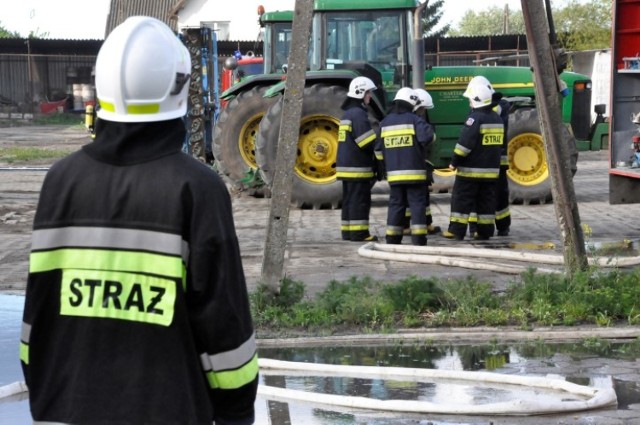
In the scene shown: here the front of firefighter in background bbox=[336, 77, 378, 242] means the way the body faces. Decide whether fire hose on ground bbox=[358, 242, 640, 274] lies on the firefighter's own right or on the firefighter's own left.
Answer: on the firefighter's own right

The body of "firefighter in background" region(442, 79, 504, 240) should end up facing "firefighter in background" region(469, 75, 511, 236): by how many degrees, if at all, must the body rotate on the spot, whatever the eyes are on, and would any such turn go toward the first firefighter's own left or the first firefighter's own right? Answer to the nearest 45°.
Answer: approximately 90° to the first firefighter's own right

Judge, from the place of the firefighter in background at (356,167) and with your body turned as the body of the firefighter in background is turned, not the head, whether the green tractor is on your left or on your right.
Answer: on your left

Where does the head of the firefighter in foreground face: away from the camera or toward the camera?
away from the camera

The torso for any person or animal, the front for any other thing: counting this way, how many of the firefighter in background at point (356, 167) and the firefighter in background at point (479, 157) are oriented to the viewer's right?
1

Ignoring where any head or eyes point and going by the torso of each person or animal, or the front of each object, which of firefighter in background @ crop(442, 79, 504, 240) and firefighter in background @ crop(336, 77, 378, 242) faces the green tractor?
firefighter in background @ crop(442, 79, 504, 240)

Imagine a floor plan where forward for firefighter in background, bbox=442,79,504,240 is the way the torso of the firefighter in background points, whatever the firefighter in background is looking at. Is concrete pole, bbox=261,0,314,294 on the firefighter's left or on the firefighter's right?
on the firefighter's left

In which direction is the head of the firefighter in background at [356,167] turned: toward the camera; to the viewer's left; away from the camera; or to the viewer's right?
to the viewer's right

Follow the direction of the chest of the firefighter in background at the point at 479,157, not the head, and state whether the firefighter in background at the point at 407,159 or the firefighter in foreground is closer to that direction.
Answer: the firefighter in background

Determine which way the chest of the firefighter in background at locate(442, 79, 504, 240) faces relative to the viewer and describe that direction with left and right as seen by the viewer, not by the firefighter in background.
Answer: facing away from the viewer and to the left of the viewer

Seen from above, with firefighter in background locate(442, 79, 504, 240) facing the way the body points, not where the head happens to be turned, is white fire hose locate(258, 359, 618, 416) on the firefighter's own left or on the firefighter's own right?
on the firefighter's own left

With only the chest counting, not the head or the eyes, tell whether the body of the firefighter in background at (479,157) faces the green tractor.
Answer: yes
